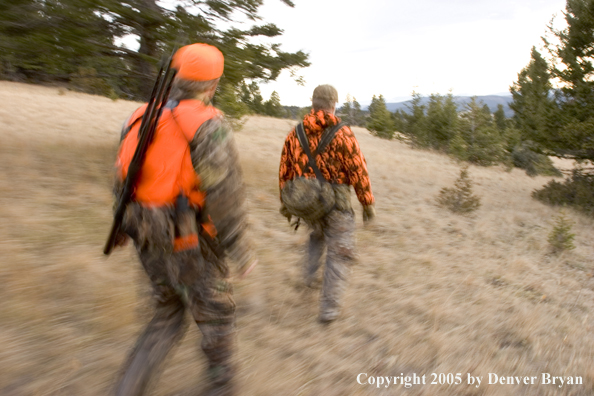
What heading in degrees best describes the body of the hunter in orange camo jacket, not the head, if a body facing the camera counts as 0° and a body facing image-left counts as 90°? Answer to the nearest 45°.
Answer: approximately 180°

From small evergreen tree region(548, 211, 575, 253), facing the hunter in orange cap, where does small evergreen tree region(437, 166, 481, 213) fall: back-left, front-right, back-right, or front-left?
back-right

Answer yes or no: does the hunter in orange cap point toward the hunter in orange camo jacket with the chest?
yes

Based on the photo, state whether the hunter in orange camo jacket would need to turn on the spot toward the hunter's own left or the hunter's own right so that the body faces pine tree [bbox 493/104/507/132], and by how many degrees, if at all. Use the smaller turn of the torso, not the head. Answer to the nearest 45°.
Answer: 0° — they already face it

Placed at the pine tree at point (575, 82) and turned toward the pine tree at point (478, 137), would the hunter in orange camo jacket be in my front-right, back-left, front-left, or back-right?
back-left

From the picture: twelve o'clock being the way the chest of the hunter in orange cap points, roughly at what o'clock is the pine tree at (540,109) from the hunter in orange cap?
The pine tree is roughly at 12 o'clock from the hunter in orange cap.

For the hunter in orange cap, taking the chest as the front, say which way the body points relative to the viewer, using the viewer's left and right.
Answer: facing away from the viewer and to the right of the viewer

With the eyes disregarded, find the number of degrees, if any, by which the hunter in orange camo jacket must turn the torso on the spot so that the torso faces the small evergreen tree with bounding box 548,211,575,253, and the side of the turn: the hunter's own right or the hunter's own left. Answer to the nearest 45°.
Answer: approximately 45° to the hunter's own right

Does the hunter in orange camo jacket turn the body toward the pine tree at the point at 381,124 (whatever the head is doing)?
yes

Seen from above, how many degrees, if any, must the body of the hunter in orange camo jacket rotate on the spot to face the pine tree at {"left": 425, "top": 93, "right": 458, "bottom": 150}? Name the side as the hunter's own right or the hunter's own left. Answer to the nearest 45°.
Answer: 0° — they already face it

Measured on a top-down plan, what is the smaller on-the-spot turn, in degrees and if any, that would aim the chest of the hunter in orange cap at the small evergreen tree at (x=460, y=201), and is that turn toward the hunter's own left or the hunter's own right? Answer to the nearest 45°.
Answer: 0° — they already face it
